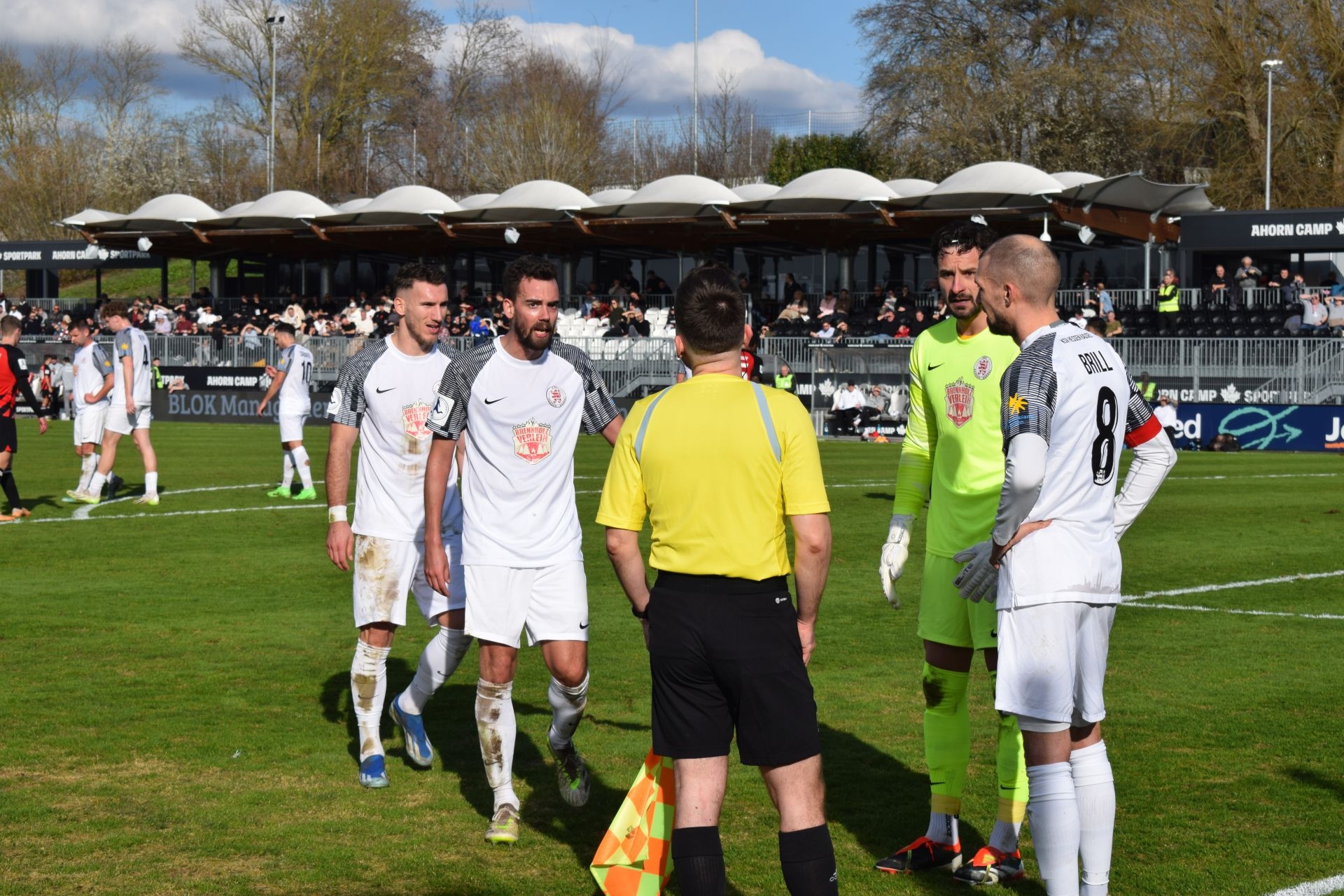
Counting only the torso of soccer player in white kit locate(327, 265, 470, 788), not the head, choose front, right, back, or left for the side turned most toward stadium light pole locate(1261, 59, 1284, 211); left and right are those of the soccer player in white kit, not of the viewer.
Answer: left

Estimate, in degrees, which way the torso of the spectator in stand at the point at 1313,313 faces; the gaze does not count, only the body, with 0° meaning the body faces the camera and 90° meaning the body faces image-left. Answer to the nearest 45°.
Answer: approximately 0°

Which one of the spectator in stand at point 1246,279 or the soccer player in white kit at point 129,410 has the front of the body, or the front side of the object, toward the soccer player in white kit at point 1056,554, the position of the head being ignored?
the spectator in stand

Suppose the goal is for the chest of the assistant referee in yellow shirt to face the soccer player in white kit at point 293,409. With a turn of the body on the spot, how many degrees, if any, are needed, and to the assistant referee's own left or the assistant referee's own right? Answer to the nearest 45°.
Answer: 0° — they already face them

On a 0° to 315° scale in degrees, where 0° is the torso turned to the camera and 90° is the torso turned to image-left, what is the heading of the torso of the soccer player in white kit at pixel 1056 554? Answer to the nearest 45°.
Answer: approximately 135°

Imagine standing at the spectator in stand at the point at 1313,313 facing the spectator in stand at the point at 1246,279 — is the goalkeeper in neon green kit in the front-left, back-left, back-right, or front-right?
back-left

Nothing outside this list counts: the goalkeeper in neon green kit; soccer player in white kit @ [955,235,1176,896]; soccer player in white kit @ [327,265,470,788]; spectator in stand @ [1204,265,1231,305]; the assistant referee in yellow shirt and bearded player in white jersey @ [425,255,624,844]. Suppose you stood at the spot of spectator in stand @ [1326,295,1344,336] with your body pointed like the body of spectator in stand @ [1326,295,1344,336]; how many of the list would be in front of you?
5

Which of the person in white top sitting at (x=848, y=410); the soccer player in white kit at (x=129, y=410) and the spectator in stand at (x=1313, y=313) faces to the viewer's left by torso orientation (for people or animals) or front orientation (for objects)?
the soccer player in white kit

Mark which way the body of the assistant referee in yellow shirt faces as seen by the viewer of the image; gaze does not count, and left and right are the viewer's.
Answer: facing away from the viewer

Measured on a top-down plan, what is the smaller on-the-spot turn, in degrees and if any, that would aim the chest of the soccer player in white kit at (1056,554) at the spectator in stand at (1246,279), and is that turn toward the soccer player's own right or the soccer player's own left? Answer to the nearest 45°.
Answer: approximately 45° to the soccer player's own right

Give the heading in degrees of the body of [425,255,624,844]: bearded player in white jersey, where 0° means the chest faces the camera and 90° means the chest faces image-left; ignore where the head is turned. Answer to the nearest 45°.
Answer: approximately 0°

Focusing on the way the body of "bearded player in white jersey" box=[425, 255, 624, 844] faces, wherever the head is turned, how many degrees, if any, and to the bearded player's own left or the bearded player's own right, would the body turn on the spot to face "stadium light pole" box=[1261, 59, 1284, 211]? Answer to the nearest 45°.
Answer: approximately 135° to the bearded player's own left
